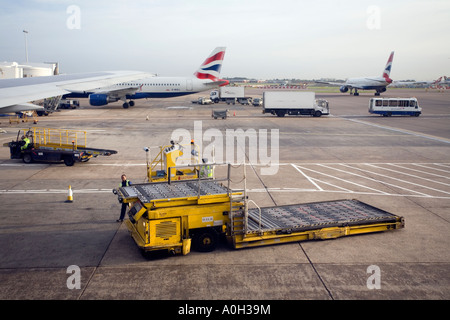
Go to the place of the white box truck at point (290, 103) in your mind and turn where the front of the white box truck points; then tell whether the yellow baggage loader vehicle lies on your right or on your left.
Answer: on your right

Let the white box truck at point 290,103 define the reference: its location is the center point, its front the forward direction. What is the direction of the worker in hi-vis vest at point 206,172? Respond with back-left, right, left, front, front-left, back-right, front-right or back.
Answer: right

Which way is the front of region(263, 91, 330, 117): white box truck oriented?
to the viewer's right
